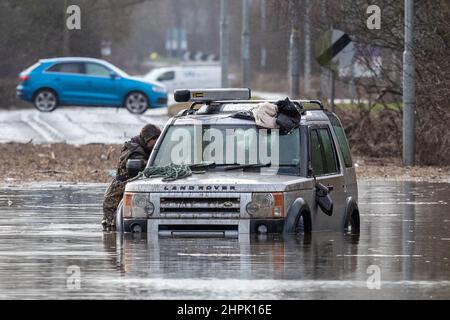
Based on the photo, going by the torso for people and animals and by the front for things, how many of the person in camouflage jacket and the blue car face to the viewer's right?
2

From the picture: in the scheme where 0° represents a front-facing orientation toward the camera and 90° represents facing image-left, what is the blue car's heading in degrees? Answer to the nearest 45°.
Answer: approximately 270°

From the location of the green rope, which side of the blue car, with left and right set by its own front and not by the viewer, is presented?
right

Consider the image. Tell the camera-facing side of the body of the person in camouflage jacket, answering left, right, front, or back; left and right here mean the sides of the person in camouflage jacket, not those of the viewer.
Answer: right

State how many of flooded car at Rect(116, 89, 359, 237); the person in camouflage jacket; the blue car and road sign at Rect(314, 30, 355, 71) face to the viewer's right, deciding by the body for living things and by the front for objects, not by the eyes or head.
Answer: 2

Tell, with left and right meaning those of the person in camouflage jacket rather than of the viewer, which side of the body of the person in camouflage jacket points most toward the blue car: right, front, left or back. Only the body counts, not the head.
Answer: left

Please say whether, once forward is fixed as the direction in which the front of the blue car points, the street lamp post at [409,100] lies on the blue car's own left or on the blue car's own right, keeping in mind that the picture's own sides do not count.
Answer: on the blue car's own right

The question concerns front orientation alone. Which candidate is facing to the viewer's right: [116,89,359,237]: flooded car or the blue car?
the blue car

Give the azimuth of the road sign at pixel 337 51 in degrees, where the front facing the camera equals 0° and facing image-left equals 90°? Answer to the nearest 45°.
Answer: approximately 0°

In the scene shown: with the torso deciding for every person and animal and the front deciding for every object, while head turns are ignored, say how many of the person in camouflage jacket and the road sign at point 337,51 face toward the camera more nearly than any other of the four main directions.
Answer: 1
